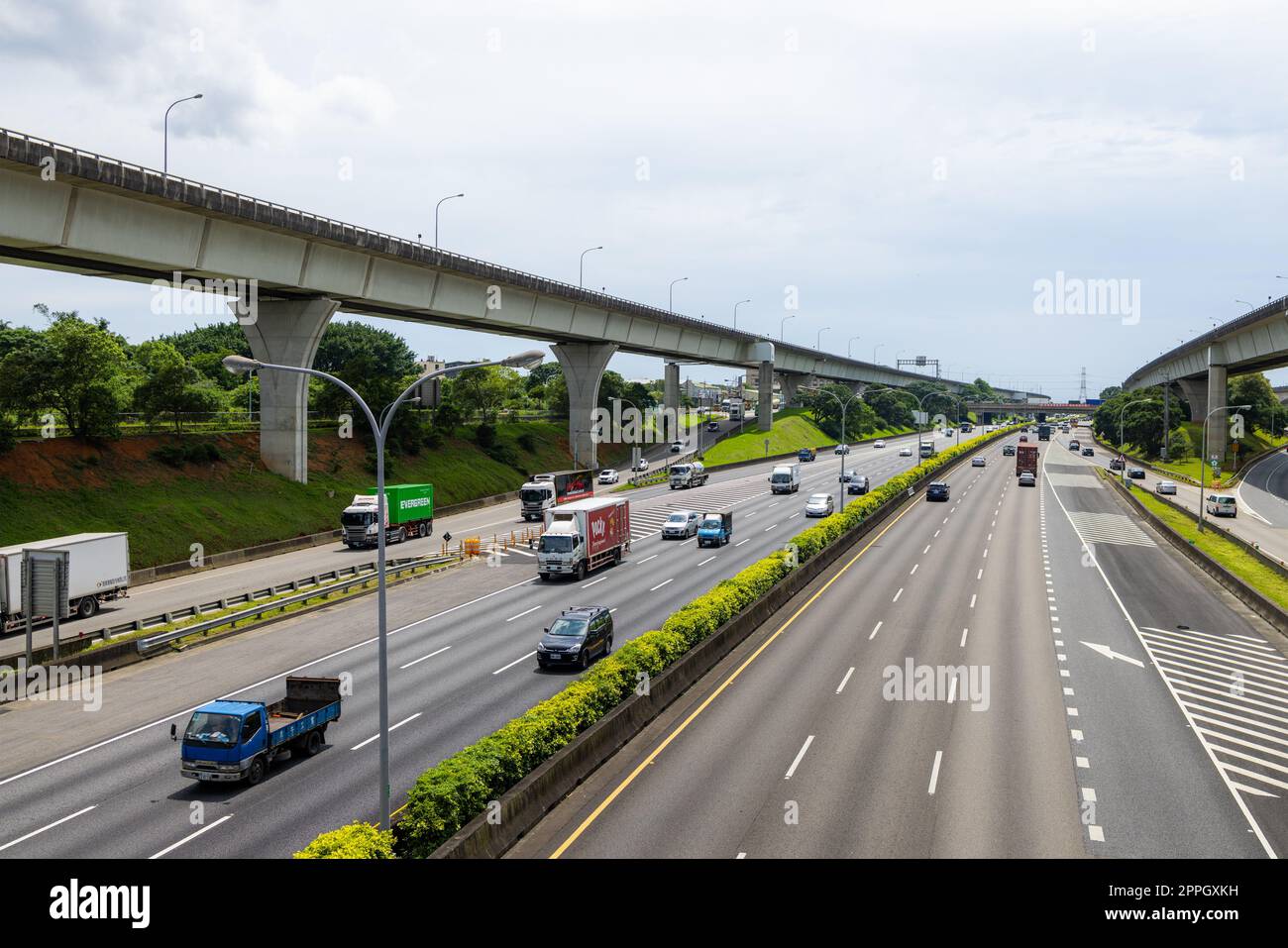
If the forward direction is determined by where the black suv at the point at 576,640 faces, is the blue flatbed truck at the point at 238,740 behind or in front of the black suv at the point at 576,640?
in front

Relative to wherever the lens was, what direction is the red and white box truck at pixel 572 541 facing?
facing the viewer and to the left of the viewer

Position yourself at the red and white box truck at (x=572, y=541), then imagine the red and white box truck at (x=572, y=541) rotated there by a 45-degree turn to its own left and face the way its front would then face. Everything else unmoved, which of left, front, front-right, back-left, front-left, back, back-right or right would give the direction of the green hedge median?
front

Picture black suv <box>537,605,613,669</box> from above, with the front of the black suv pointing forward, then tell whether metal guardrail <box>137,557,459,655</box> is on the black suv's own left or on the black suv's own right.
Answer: on the black suv's own right

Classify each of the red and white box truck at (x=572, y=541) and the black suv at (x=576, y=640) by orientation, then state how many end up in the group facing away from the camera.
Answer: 0

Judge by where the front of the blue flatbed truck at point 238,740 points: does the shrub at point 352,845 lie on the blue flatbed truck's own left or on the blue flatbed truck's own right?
on the blue flatbed truck's own left

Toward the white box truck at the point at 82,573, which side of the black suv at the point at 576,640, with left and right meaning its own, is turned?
right
